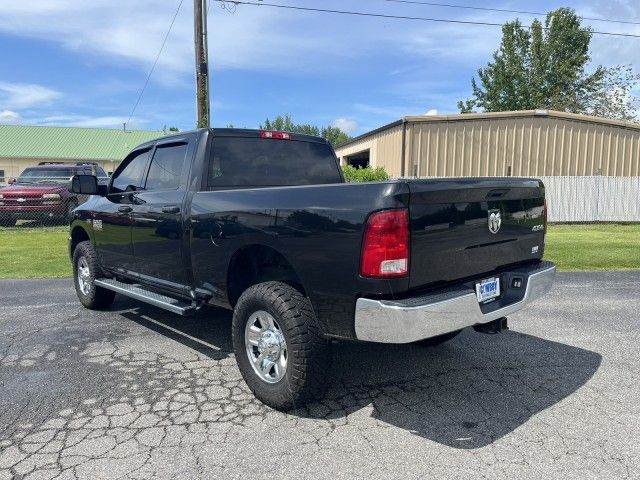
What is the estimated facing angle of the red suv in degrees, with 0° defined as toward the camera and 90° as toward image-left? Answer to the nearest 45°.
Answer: approximately 45°

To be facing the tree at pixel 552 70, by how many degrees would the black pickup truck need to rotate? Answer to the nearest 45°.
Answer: approximately 90° to its right

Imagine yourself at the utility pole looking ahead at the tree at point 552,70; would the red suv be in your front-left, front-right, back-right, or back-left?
back-left

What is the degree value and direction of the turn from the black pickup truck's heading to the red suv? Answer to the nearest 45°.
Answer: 0° — it already faces it

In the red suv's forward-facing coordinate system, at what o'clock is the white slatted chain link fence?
The white slatted chain link fence is roughly at 8 o'clock from the red suv.

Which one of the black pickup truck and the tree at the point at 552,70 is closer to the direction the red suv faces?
the black pickup truck

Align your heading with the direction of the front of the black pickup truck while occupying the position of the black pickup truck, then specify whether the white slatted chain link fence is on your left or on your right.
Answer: on your right

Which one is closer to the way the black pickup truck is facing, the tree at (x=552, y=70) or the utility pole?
the utility pole

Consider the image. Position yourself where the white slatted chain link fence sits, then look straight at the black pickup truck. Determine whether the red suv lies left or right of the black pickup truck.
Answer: right

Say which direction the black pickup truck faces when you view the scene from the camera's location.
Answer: facing away from the viewer and to the left of the viewer

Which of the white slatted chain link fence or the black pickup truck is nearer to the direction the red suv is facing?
the black pickup truck
